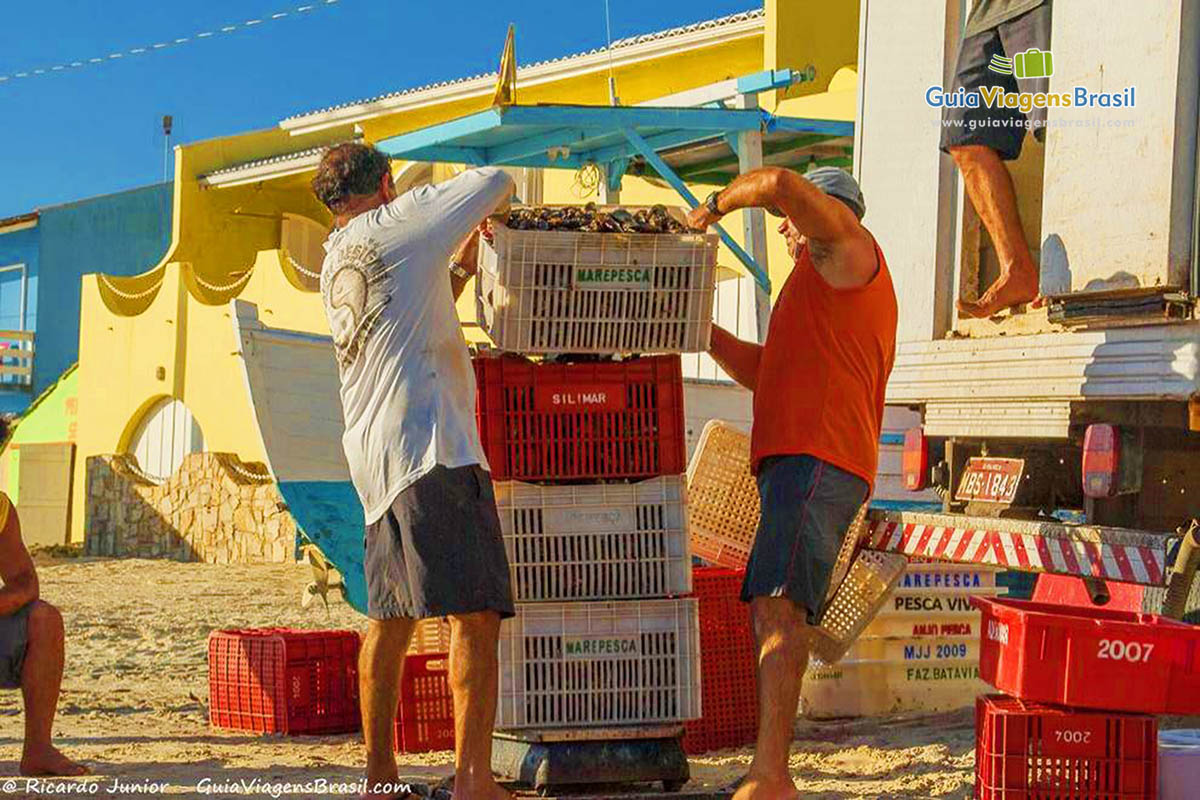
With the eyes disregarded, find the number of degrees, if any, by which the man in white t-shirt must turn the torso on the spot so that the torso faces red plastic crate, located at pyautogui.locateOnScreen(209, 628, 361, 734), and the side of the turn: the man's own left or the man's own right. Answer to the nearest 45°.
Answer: approximately 45° to the man's own left

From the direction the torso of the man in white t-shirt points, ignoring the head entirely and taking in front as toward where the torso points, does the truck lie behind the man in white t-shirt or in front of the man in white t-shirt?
in front

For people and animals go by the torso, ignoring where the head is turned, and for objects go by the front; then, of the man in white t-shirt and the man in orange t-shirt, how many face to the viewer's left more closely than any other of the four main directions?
1

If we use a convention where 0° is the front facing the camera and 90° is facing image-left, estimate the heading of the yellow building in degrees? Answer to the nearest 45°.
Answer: approximately 45°

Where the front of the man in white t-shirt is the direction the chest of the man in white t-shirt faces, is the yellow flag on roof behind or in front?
in front

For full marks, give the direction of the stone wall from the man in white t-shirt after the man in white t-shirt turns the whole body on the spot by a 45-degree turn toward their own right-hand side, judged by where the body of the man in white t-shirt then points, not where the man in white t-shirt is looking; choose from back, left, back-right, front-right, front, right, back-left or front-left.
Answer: left

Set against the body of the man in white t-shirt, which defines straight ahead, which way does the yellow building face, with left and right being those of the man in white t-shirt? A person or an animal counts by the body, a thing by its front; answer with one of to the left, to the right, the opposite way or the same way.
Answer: the opposite way

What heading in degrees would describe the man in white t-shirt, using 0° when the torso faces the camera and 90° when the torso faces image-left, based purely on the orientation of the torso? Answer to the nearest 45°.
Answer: approximately 225°

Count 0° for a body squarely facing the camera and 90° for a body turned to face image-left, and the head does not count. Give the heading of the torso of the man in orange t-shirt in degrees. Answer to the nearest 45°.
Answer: approximately 90°

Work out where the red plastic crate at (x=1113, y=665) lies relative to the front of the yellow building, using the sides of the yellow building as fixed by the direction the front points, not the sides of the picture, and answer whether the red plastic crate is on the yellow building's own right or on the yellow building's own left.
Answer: on the yellow building's own left

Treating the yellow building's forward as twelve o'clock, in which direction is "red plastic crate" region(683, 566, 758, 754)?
The red plastic crate is roughly at 10 o'clock from the yellow building.

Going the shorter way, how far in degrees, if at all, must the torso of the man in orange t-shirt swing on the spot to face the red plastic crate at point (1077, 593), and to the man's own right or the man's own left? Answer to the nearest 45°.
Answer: approximately 135° to the man's own right
